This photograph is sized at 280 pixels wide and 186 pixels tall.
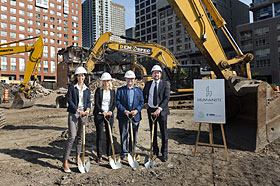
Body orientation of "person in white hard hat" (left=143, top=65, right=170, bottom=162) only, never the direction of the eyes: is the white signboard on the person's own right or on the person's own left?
on the person's own left

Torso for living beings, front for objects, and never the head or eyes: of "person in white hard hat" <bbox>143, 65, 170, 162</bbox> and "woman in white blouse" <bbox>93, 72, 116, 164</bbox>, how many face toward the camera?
2

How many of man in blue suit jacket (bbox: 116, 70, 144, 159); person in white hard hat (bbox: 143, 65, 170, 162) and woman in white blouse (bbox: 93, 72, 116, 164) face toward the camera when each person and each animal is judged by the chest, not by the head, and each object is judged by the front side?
3

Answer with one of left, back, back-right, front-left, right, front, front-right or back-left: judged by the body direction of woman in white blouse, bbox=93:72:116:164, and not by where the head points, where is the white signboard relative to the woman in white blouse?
left

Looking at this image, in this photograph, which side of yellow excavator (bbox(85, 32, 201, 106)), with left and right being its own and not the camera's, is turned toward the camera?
left

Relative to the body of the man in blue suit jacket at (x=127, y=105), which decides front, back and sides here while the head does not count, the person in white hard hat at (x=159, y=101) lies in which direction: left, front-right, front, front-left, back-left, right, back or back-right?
left

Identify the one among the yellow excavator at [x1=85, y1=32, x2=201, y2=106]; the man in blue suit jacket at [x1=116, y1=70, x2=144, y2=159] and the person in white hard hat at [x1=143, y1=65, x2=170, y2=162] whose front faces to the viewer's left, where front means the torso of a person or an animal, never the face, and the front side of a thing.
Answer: the yellow excavator

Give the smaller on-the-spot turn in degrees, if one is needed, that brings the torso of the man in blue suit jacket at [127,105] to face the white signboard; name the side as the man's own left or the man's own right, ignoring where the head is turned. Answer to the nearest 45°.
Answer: approximately 90° to the man's own left

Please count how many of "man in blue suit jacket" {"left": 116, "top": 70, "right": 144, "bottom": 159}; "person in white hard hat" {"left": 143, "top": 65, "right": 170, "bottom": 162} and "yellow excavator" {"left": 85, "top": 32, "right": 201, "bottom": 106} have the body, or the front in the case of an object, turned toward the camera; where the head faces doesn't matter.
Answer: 2

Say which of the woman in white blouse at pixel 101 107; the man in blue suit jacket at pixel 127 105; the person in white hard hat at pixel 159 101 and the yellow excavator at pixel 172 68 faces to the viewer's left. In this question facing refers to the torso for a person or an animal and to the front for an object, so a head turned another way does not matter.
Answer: the yellow excavator
